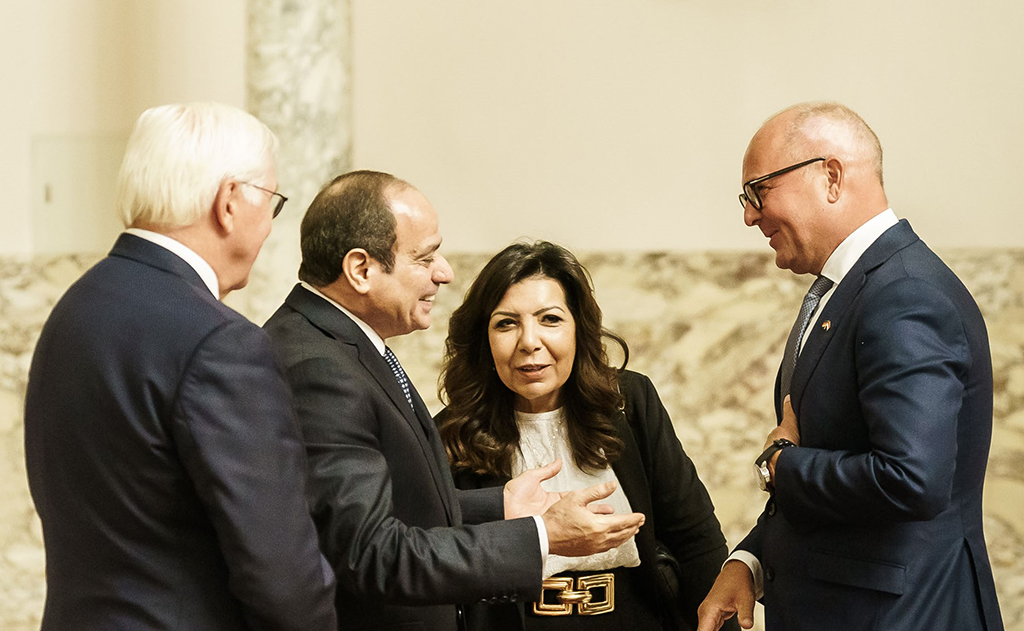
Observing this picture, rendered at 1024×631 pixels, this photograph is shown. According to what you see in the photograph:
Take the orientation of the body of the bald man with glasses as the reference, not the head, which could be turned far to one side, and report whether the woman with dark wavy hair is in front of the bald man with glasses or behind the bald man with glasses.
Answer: in front

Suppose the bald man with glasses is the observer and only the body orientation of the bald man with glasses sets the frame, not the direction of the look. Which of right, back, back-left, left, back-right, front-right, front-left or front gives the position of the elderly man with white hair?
front-left

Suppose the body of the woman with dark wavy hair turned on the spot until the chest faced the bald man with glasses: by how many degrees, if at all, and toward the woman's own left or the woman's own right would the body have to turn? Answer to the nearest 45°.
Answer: approximately 45° to the woman's own left

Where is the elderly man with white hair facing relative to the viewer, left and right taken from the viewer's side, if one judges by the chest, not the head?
facing away from the viewer and to the right of the viewer

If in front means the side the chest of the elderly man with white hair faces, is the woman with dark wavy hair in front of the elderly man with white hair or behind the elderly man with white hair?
in front

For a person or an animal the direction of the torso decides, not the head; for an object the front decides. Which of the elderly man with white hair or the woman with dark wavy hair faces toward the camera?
the woman with dark wavy hair

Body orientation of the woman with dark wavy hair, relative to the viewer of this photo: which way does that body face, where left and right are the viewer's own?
facing the viewer

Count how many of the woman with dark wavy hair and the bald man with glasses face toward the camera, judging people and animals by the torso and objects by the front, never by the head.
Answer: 1

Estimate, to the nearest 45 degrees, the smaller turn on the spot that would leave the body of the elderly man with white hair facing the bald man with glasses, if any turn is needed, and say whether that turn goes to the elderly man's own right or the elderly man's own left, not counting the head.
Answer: approximately 45° to the elderly man's own right

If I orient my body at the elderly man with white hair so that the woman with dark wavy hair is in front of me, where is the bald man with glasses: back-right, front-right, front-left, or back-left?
front-right

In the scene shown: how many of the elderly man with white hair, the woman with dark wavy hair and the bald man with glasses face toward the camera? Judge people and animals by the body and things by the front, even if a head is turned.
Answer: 1

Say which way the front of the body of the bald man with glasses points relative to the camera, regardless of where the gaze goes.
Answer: to the viewer's left

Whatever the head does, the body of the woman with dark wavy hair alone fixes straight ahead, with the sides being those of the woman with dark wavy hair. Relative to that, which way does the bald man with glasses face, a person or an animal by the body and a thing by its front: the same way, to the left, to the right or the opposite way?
to the right

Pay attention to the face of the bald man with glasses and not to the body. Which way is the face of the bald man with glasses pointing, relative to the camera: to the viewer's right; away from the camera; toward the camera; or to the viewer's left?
to the viewer's left
